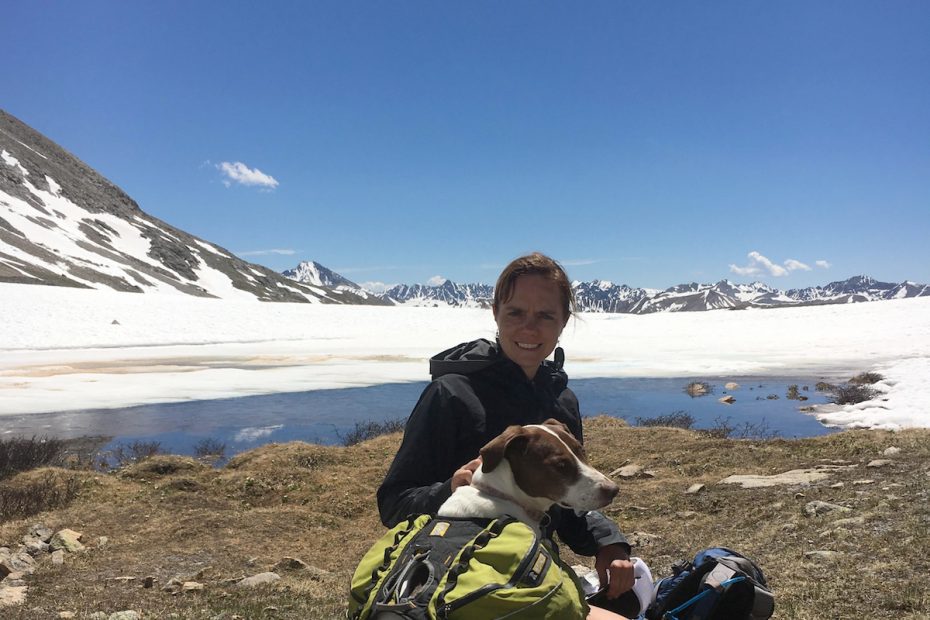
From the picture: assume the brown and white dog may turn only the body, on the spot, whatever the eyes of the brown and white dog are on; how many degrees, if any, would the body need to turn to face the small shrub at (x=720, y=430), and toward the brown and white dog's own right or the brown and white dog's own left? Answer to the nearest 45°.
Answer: approximately 90° to the brown and white dog's own left

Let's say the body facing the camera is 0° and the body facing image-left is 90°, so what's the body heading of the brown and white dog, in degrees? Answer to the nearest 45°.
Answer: approximately 270°

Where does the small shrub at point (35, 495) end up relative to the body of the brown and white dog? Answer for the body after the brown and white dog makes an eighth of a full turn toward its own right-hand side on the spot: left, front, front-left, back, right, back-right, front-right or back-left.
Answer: back

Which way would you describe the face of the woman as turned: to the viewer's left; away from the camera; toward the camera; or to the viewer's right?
toward the camera

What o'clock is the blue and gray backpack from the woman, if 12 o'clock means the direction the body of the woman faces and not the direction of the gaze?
The blue and gray backpack is roughly at 10 o'clock from the woman.

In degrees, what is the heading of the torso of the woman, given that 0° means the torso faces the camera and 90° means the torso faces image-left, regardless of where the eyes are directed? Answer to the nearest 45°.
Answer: approximately 315°

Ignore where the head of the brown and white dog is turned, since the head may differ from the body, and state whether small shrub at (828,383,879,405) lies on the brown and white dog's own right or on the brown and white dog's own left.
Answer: on the brown and white dog's own left

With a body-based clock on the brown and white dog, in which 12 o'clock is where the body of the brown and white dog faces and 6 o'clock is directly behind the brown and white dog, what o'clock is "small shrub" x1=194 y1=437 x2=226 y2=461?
The small shrub is roughly at 8 o'clock from the brown and white dog.

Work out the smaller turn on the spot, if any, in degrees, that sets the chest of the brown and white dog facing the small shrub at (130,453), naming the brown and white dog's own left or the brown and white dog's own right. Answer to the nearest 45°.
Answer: approximately 135° to the brown and white dog's own left

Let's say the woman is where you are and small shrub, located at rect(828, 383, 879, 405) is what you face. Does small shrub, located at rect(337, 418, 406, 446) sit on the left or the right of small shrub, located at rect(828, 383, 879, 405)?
left

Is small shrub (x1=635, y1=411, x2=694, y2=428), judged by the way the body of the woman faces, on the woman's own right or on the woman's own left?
on the woman's own left

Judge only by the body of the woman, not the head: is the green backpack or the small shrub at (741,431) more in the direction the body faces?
the green backpack

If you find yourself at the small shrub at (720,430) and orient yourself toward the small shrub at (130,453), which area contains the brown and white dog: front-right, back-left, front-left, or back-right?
front-left
